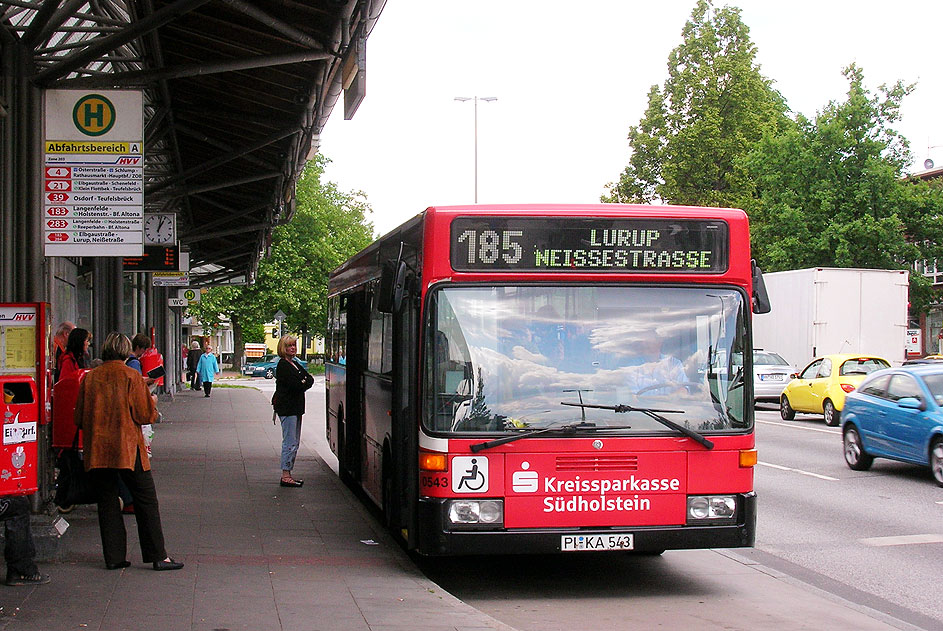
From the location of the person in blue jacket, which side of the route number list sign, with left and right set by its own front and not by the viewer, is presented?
back

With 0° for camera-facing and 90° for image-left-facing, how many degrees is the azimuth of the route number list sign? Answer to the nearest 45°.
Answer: approximately 0°

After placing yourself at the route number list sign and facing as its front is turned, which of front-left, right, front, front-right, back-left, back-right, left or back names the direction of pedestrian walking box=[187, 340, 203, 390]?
back

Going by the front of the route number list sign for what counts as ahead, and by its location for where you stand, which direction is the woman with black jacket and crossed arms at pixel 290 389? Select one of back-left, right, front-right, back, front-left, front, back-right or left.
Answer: back-left

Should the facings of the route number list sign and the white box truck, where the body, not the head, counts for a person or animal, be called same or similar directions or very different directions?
very different directions

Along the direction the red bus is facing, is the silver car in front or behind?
behind
